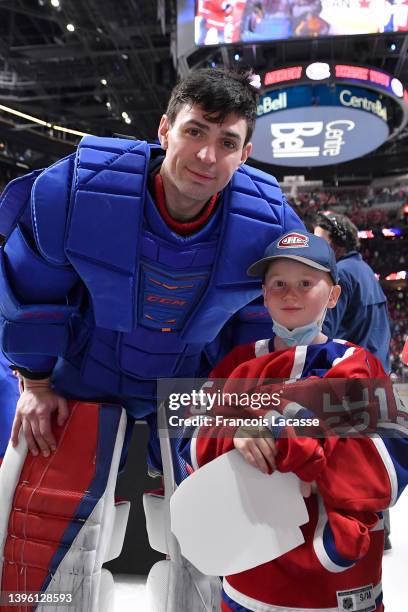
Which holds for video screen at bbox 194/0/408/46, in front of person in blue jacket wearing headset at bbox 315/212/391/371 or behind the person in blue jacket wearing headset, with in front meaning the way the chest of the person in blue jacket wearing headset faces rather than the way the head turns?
in front

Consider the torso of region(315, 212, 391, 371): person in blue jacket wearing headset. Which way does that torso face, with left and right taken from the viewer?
facing away from the viewer and to the left of the viewer

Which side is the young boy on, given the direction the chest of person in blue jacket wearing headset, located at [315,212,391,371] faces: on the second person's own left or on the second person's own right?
on the second person's own left
